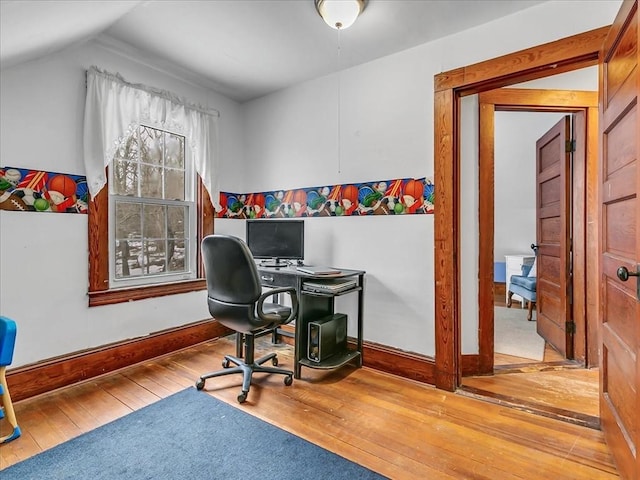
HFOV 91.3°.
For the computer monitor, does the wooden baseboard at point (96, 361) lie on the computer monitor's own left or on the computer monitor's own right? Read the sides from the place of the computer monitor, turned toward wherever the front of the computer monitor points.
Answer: on the computer monitor's own right

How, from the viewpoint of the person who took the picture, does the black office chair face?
facing away from the viewer and to the right of the viewer

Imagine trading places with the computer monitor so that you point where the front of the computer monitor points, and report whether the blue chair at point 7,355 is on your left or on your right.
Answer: on your right

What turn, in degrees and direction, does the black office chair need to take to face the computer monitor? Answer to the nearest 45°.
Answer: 0° — it already faces it

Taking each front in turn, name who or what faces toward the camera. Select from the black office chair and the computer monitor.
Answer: the computer monitor

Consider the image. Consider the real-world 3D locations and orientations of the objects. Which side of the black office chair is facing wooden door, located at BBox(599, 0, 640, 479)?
right

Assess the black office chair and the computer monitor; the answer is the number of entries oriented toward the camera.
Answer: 1

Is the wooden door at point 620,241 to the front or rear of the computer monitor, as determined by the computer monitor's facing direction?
to the front

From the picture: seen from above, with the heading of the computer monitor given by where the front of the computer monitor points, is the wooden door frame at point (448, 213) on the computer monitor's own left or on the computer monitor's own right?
on the computer monitor's own left

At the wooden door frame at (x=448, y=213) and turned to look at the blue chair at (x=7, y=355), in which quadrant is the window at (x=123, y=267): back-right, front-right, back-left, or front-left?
front-right

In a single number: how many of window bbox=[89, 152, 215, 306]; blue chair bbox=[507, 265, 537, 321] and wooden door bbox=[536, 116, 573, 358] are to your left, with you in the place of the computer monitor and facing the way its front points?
2

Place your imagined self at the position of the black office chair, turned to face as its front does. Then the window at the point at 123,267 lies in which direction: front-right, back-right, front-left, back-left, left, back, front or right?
left

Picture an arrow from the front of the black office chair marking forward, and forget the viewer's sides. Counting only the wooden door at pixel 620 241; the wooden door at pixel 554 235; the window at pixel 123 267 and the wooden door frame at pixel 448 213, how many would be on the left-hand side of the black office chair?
1

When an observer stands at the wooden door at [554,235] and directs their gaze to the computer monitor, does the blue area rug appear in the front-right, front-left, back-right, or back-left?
front-left

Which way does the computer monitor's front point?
toward the camera

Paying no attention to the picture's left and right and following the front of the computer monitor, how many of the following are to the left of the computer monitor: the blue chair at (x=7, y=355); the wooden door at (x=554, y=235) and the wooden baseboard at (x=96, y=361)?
1
